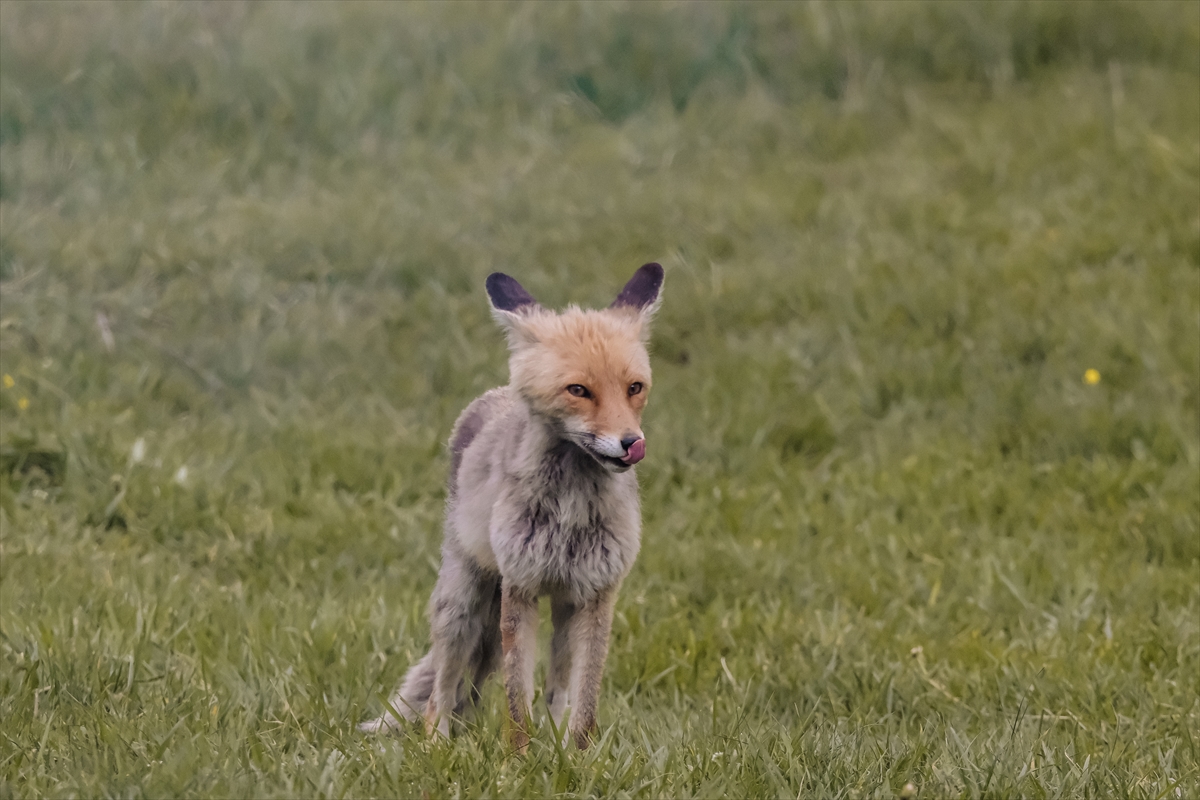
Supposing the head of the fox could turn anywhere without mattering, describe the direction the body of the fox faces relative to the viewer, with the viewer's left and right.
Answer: facing the viewer and to the right of the viewer
